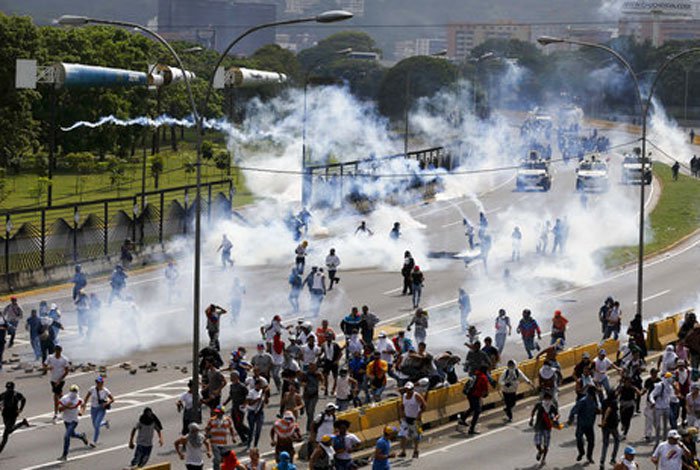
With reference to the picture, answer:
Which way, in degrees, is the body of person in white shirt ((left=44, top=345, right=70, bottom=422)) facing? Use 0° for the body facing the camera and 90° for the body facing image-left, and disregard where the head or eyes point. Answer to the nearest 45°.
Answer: approximately 0°

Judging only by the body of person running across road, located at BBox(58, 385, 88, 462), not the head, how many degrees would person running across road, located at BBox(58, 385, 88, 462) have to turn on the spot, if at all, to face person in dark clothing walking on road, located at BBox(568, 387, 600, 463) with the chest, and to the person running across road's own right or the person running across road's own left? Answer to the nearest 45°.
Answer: approximately 135° to the person running across road's own left

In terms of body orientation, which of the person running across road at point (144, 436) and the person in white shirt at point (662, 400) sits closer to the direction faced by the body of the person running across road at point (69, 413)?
the person running across road

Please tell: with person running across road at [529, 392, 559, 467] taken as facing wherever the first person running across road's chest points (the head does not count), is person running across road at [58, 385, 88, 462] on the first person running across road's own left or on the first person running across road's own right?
on the first person running across road's own right

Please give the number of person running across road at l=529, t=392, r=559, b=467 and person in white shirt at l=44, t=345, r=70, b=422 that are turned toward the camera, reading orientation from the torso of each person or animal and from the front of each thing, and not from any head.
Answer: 2
